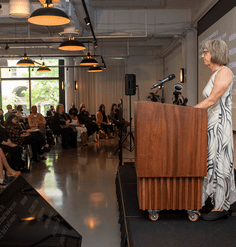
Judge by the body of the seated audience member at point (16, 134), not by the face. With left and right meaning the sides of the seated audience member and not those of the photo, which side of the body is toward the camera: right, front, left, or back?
right

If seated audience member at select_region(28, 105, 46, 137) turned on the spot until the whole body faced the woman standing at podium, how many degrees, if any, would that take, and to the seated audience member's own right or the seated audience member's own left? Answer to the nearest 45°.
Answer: approximately 45° to the seated audience member's own right

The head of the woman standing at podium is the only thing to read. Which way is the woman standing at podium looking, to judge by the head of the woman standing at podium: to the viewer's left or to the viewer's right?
to the viewer's left

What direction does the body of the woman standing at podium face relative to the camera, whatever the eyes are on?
to the viewer's left

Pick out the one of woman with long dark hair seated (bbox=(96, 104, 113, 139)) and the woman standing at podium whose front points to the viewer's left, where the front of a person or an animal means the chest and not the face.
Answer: the woman standing at podium

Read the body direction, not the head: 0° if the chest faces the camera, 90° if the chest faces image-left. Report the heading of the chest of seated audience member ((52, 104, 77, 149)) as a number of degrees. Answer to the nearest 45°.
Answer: approximately 315°
